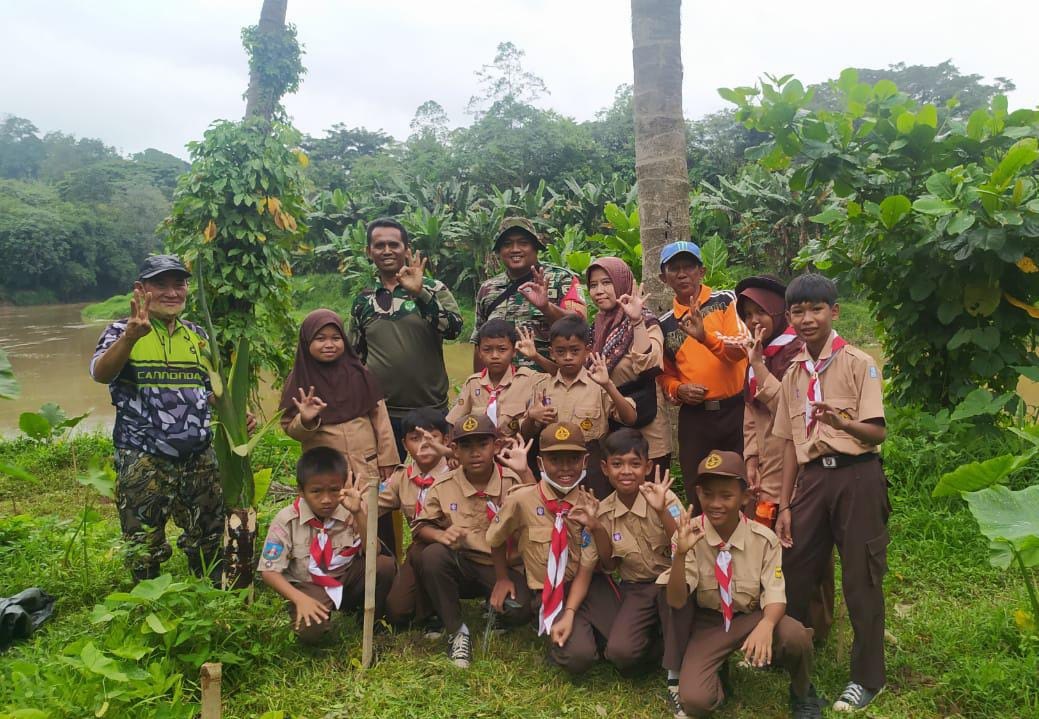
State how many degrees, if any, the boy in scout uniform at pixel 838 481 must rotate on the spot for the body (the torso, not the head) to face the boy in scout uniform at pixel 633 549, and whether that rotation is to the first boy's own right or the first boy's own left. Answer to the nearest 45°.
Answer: approximately 45° to the first boy's own right

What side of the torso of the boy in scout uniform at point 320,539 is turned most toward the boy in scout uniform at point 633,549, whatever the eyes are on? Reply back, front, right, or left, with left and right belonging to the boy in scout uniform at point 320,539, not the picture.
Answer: left

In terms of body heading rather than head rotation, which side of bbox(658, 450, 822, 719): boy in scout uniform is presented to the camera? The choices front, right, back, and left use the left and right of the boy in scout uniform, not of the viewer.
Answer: front

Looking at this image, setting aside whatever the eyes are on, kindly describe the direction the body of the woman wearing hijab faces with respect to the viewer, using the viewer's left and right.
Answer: facing the viewer and to the left of the viewer

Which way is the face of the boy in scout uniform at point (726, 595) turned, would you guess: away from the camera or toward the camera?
toward the camera

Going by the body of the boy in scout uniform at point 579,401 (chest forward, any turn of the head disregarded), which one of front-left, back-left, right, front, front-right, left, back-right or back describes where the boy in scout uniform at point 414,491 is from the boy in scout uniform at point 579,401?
right

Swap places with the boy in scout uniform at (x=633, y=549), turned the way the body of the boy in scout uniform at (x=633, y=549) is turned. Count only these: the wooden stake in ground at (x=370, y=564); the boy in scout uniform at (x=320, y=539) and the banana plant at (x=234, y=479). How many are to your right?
3

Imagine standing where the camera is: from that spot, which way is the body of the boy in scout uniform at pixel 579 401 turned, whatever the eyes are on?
toward the camera

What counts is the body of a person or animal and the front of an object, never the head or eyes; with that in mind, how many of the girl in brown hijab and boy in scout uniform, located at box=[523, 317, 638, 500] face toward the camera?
2

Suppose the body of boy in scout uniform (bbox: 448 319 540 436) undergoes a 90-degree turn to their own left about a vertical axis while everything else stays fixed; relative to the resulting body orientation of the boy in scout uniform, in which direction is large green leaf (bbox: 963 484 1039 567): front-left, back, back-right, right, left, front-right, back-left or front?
front-right

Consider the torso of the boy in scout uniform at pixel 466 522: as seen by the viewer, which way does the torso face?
toward the camera

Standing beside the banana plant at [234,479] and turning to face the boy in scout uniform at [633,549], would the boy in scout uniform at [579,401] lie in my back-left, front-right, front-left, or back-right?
front-left

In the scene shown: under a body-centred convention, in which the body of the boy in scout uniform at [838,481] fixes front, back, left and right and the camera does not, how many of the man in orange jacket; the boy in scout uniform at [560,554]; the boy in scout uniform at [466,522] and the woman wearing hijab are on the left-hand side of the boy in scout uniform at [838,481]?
0

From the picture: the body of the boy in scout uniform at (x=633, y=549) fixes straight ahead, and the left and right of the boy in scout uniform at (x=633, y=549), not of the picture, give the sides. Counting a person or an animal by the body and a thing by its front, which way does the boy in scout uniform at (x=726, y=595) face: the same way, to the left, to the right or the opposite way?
the same way

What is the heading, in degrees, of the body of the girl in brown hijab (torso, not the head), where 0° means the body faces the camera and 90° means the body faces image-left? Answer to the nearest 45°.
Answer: approximately 0°

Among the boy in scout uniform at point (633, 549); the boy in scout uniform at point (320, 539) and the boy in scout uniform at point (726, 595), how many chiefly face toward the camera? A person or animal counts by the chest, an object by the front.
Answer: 3

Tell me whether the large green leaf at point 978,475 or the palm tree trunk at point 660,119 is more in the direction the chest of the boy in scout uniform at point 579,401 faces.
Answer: the large green leaf

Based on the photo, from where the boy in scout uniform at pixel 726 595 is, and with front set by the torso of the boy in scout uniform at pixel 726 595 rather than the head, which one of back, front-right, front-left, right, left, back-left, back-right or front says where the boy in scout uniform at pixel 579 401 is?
back-right

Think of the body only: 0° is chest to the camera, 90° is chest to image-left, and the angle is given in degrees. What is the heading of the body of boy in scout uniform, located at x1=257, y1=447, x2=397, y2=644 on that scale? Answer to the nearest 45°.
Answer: approximately 0°

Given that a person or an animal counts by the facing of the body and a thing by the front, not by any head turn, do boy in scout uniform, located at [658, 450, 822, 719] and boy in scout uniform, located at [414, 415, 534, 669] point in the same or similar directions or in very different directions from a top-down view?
same or similar directions
